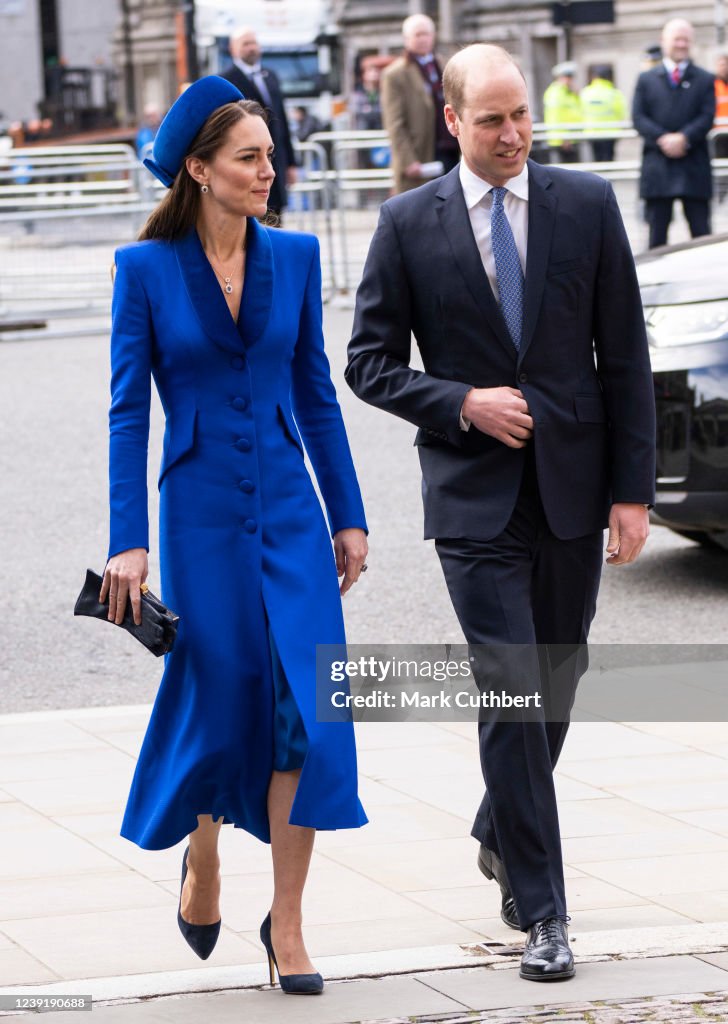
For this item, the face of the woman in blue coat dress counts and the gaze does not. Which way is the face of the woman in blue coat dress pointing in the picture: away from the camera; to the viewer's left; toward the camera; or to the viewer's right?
to the viewer's right

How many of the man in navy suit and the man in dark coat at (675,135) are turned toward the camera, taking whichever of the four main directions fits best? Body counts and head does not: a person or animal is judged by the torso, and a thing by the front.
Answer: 2

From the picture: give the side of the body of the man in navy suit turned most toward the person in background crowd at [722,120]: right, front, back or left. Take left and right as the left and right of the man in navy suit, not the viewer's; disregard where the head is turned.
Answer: back

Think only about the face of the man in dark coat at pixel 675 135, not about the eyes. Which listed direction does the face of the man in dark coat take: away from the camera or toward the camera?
toward the camera

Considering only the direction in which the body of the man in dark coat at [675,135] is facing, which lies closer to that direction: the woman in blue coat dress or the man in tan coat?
the woman in blue coat dress

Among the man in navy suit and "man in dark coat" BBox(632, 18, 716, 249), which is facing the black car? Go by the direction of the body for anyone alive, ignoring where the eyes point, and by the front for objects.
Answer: the man in dark coat

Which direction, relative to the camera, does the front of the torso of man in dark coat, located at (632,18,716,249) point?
toward the camera

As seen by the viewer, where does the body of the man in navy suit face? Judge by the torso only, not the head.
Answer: toward the camera

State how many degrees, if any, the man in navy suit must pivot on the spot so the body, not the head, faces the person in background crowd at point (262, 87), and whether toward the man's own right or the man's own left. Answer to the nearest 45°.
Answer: approximately 180°

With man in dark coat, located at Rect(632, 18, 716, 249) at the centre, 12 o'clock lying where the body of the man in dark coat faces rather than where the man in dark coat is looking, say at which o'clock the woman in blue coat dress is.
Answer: The woman in blue coat dress is roughly at 12 o'clock from the man in dark coat.

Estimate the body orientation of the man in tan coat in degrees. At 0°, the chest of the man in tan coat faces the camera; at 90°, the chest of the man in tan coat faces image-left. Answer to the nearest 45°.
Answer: approximately 315°

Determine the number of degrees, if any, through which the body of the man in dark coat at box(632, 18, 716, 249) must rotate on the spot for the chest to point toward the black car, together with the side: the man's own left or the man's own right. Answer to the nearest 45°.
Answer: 0° — they already face it

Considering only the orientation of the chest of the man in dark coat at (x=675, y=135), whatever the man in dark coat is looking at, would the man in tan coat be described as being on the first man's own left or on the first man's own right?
on the first man's own right
